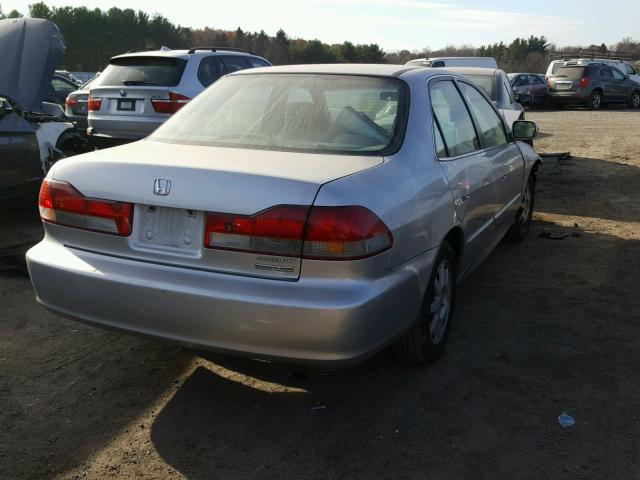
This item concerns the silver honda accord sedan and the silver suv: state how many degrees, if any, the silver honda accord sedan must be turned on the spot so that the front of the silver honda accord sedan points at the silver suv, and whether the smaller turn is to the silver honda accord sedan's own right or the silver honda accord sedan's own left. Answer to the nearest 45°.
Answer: approximately 45° to the silver honda accord sedan's own left

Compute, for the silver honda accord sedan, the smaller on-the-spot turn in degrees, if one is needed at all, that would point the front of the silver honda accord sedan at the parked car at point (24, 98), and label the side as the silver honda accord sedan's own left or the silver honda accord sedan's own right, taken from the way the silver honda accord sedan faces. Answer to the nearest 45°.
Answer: approximately 90° to the silver honda accord sedan's own left

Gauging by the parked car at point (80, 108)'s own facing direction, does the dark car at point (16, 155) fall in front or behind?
behind

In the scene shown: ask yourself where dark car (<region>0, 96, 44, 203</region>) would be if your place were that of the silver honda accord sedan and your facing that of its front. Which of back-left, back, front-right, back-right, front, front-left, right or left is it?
left

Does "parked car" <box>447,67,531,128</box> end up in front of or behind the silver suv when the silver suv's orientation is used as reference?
in front

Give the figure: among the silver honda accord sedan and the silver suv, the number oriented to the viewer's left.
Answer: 0

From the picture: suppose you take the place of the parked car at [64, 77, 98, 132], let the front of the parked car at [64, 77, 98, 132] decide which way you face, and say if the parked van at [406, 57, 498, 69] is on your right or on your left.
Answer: on your right

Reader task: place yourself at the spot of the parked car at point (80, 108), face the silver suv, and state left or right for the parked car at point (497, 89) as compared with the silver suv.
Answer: left

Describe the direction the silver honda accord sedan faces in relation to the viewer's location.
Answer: facing away from the viewer and to the right of the viewer

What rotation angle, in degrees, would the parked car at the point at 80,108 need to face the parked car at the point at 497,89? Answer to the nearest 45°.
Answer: approximately 90° to its right

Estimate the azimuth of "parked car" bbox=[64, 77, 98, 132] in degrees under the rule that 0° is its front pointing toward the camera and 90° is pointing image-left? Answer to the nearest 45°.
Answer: approximately 225°

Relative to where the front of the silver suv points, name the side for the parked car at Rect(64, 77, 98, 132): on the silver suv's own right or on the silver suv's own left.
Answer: on the silver suv's own left

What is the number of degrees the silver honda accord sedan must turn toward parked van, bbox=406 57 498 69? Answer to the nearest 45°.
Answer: approximately 45° to its left
